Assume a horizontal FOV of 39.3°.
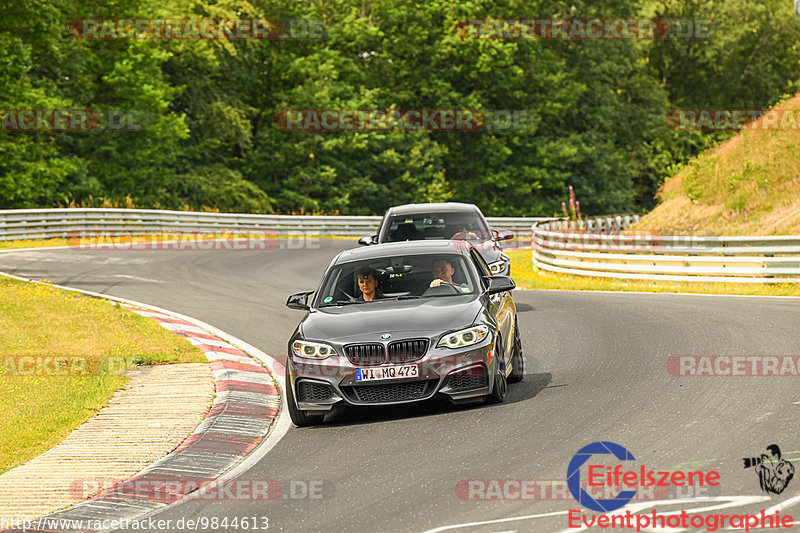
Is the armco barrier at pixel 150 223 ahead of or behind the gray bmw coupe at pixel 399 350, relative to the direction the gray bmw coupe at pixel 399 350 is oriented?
behind

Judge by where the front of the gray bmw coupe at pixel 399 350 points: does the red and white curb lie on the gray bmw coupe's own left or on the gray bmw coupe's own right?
on the gray bmw coupe's own right

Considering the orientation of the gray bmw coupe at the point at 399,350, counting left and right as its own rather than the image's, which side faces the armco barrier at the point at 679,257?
back

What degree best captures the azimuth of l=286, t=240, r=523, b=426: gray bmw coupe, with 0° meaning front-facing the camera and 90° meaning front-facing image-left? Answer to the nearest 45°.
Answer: approximately 0°

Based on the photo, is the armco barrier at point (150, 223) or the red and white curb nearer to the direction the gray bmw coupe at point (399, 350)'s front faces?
the red and white curb
